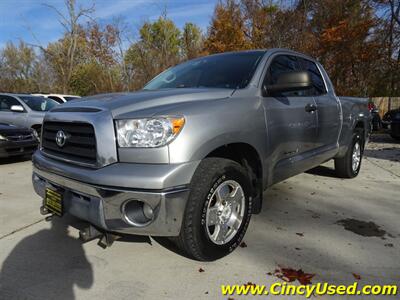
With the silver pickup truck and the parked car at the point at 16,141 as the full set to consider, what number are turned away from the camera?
0

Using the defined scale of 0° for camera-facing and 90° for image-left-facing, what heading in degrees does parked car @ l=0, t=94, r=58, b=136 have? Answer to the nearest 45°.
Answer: approximately 315°

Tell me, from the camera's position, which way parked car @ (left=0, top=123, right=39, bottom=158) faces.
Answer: facing the viewer and to the right of the viewer

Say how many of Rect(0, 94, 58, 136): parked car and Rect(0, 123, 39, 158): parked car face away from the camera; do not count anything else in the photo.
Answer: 0

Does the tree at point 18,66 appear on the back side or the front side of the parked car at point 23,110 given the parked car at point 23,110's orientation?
on the back side

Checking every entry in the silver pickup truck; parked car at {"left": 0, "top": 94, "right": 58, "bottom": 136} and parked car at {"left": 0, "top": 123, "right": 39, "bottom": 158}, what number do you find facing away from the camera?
0

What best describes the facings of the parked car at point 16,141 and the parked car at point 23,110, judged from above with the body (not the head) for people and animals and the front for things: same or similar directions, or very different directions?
same or similar directions

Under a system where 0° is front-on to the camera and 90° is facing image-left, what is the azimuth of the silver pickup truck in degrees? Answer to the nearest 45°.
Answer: approximately 45°

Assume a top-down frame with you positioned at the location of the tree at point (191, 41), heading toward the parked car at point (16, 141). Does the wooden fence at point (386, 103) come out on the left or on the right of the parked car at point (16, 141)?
left

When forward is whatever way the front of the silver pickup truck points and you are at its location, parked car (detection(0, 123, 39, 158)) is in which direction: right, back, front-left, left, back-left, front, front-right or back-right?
right
